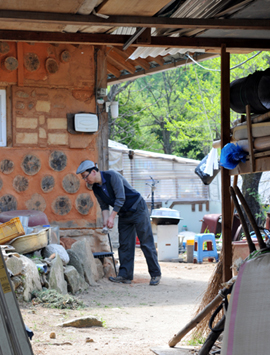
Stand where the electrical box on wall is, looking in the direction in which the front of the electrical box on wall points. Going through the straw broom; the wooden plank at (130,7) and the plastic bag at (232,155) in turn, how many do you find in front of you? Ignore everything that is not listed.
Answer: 3

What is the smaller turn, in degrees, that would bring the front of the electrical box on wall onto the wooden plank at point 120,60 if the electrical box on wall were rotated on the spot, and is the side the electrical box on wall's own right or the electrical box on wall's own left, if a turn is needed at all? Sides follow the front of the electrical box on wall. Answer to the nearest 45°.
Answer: approximately 135° to the electrical box on wall's own left

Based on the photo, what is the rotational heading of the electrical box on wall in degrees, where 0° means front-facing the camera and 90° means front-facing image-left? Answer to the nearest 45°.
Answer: approximately 0°

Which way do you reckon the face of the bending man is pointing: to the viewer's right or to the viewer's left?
to the viewer's left

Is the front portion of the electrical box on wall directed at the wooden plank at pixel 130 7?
yes

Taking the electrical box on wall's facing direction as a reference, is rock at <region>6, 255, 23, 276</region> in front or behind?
in front

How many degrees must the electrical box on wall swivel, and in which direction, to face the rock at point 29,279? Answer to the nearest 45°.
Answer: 0° — it already faces it

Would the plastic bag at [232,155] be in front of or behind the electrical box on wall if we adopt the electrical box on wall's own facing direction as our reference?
in front
